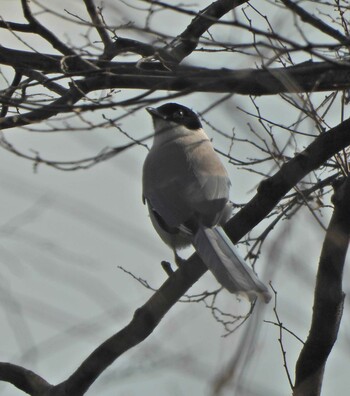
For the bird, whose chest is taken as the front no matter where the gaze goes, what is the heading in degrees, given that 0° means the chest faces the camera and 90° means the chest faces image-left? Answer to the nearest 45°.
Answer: approximately 135°

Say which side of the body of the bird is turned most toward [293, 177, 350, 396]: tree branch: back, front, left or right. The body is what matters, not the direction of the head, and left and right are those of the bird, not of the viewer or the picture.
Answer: right

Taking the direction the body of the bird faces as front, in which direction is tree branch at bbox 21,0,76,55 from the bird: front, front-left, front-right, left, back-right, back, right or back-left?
left
